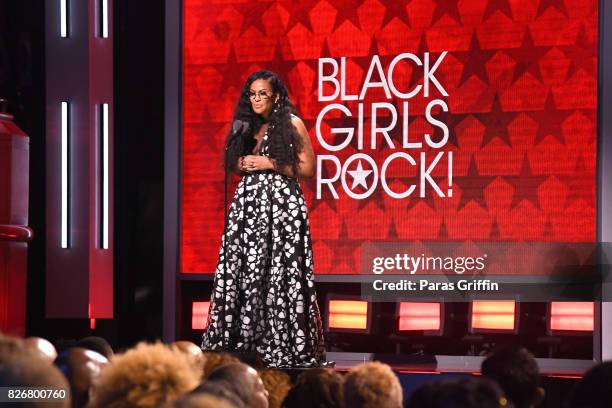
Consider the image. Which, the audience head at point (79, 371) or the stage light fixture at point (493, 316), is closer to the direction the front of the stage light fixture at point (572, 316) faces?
the audience head

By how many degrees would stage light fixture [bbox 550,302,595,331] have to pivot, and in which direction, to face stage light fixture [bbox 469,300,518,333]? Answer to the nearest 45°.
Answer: approximately 90° to its right

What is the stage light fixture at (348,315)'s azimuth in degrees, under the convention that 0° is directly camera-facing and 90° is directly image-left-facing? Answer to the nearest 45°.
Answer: approximately 0°

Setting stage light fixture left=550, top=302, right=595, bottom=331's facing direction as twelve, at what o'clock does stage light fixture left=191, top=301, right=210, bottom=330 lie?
stage light fixture left=191, top=301, right=210, bottom=330 is roughly at 3 o'clock from stage light fixture left=550, top=302, right=595, bottom=331.

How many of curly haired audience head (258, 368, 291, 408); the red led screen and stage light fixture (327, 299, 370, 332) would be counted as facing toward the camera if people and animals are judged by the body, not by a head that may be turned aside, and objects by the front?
2

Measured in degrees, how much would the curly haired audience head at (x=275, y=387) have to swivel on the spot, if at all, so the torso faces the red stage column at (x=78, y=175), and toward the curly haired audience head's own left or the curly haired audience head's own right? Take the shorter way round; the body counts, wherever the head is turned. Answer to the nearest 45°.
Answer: approximately 45° to the curly haired audience head's own left

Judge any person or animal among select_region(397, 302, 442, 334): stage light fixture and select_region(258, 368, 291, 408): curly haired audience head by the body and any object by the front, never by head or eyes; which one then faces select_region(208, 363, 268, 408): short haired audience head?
the stage light fixture

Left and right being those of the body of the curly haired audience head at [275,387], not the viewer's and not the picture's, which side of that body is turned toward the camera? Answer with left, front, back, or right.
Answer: back

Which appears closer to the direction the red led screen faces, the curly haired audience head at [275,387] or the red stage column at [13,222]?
the curly haired audience head
